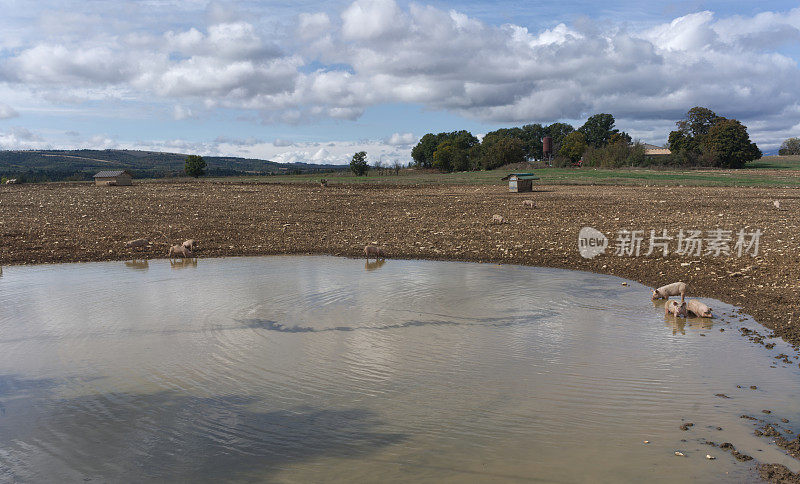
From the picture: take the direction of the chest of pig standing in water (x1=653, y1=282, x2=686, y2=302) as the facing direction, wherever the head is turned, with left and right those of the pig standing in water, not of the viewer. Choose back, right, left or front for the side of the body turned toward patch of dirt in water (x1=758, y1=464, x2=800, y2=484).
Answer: left

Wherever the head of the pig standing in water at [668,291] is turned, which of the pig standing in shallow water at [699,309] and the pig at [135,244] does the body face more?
the pig

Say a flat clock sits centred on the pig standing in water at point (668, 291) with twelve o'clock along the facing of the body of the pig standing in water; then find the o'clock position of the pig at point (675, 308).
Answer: The pig is roughly at 9 o'clock from the pig standing in water.

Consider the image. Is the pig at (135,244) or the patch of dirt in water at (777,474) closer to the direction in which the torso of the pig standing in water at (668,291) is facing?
the pig

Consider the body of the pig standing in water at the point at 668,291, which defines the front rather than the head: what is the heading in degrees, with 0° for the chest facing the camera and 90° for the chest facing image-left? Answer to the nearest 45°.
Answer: approximately 90°
